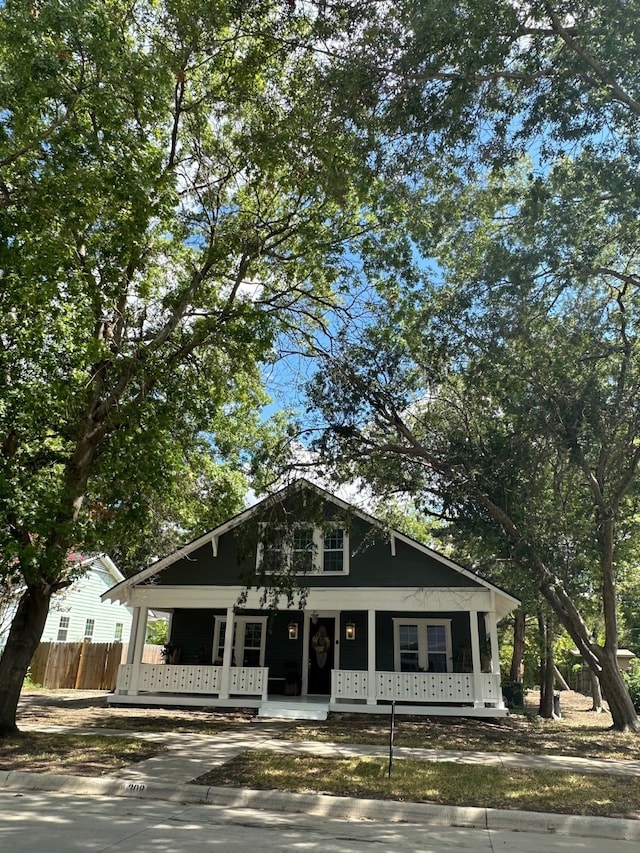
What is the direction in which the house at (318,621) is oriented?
toward the camera

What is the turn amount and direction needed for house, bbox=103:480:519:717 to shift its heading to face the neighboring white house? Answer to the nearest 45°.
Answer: approximately 135° to its right

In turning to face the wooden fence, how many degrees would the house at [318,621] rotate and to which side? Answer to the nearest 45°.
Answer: approximately 135° to its right

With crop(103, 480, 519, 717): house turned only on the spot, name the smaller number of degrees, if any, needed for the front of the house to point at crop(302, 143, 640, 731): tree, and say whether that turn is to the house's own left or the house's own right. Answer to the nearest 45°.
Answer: approximately 45° to the house's own left

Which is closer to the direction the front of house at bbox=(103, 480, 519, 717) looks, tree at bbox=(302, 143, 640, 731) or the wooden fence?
the tree
